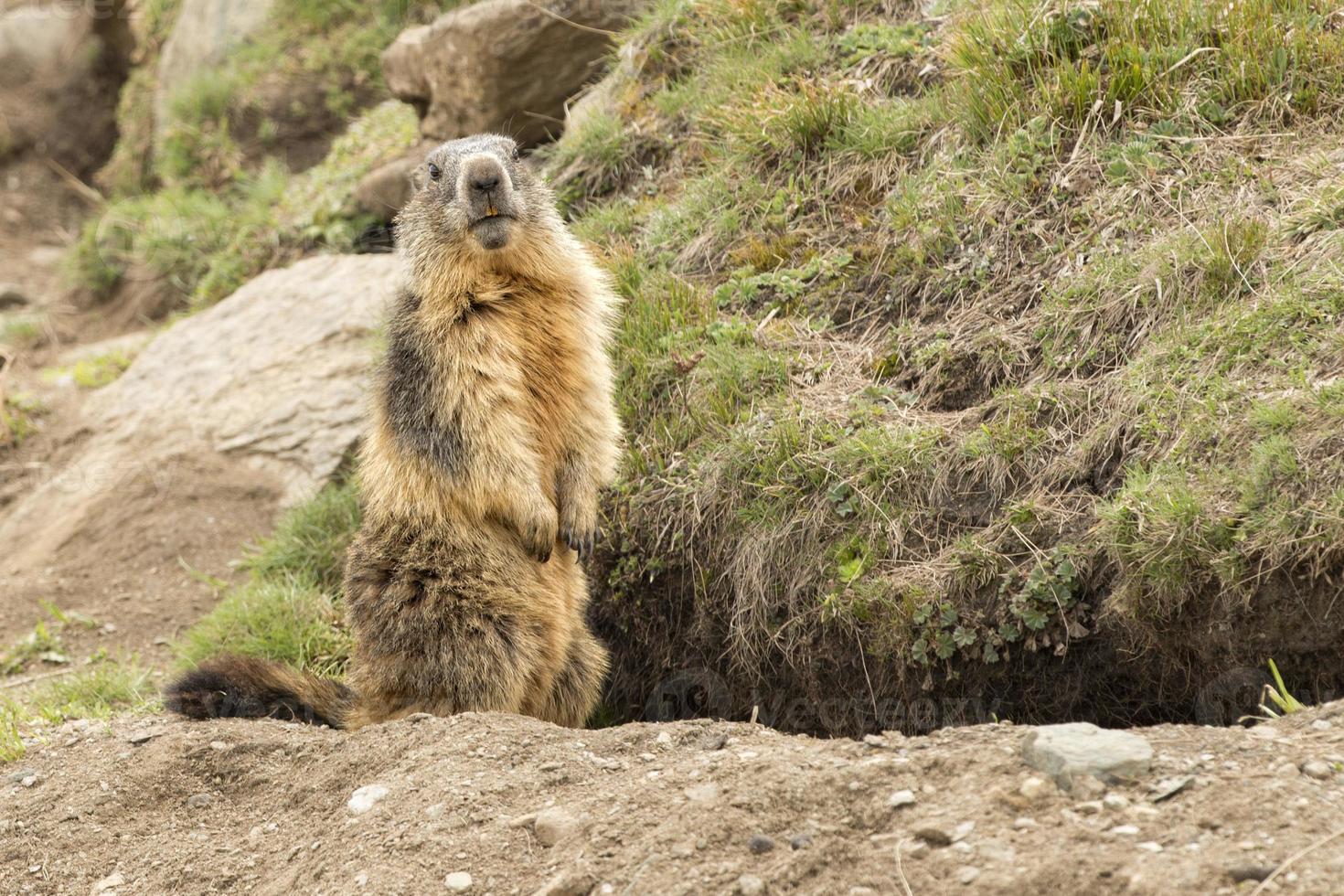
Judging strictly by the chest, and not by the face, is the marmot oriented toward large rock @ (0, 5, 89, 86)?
no

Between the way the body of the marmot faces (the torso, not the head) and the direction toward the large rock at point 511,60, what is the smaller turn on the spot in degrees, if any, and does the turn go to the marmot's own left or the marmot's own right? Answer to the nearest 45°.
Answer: approximately 135° to the marmot's own left

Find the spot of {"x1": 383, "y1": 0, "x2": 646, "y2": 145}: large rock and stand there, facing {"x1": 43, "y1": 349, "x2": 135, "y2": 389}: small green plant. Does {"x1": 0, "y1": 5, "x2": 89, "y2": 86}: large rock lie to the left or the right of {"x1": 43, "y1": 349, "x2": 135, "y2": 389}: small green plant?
right

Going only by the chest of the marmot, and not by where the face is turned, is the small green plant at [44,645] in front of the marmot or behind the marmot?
behind

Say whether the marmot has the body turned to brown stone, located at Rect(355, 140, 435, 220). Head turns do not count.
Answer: no

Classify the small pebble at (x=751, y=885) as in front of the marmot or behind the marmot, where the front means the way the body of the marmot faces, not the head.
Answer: in front

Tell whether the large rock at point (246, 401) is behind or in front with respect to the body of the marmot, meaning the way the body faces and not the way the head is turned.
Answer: behind

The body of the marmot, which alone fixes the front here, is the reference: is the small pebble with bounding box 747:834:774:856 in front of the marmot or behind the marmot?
in front

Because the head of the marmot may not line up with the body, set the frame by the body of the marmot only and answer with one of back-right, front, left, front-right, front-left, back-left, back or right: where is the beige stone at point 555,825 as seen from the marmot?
front-right

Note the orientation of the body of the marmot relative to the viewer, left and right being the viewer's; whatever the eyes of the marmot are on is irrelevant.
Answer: facing the viewer and to the right of the viewer
